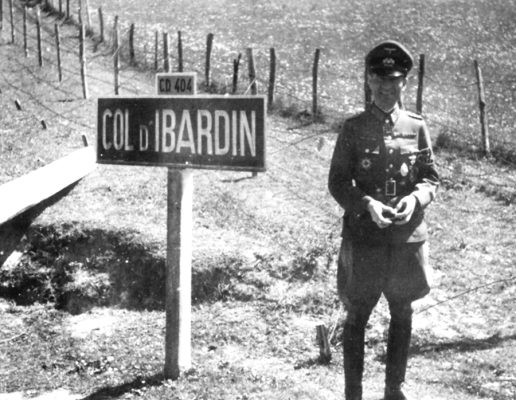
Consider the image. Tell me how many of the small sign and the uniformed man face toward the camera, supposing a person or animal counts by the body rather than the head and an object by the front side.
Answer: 2

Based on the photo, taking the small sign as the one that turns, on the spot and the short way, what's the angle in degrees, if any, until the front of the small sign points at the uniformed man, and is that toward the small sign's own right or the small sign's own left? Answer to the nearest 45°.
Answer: approximately 45° to the small sign's own left

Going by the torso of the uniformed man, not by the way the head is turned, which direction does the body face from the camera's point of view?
toward the camera

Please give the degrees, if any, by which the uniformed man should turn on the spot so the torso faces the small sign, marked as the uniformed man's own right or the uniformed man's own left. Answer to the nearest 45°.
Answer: approximately 135° to the uniformed man's own right

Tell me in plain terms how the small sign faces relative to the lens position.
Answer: facing the viewer
